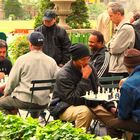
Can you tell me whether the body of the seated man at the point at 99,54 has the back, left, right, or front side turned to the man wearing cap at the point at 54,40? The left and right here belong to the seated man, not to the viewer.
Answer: right

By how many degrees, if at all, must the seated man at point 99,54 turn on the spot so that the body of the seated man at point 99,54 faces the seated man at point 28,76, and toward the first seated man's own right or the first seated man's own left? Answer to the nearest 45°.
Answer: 0° — they already face them

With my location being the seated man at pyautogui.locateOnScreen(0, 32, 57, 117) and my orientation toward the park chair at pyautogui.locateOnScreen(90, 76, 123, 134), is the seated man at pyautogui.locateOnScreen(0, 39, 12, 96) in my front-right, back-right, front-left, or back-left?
back-left
